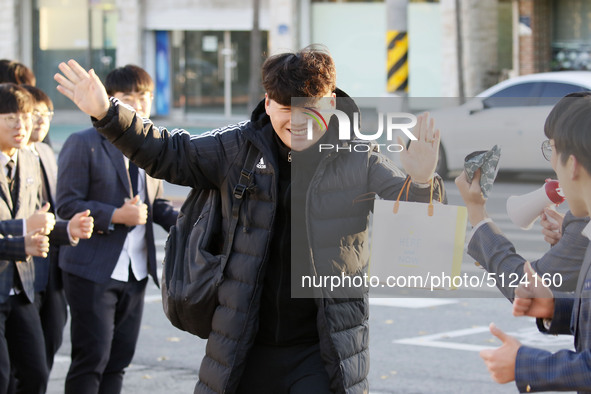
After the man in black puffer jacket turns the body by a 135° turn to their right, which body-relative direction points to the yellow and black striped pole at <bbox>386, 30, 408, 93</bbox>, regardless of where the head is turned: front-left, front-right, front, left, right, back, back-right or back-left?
front-right

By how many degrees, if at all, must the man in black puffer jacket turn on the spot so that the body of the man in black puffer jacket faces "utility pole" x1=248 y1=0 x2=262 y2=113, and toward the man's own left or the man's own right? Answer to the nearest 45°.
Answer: approximately 180°

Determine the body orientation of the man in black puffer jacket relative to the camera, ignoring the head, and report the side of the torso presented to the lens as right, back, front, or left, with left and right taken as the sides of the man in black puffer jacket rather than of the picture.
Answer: front

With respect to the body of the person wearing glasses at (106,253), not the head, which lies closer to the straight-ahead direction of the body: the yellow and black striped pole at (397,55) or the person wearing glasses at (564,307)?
the person wearing glasses

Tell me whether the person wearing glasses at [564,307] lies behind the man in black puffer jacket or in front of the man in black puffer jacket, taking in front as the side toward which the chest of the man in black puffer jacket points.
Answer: in front

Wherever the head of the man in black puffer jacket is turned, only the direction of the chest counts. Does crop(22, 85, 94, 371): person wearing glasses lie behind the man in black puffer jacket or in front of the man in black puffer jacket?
behind

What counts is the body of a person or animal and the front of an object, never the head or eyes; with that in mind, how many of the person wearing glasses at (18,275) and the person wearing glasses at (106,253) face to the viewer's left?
0

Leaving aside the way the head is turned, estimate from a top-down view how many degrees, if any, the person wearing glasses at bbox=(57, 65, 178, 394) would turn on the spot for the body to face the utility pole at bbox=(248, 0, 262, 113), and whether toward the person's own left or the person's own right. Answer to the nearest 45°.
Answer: approximately 135° to the person's own left

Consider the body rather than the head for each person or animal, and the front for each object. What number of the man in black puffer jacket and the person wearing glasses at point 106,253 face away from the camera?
0

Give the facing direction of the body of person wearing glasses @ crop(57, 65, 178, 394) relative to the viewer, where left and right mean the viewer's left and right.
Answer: facing the viewer and to the right of the viewer
